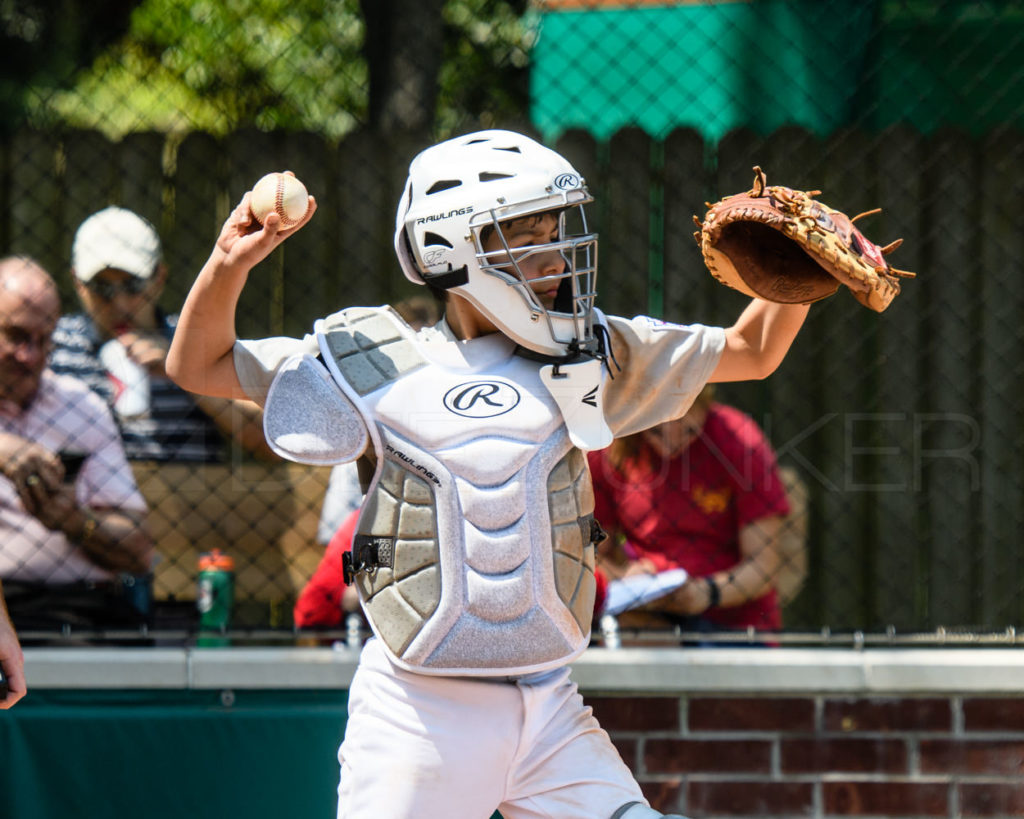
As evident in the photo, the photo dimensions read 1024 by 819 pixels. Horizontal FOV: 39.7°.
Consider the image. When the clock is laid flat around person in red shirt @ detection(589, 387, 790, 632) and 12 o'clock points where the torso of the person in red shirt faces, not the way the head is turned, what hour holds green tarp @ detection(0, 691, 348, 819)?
The green tarp is roughly at 1 o'clock from the person in red shirt.

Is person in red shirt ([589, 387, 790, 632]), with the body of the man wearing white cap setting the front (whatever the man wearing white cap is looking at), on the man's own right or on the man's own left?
on the man's own left

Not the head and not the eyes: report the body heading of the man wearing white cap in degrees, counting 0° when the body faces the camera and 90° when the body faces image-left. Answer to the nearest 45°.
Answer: approximately 0°

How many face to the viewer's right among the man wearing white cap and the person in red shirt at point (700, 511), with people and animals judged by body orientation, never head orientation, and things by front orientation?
0

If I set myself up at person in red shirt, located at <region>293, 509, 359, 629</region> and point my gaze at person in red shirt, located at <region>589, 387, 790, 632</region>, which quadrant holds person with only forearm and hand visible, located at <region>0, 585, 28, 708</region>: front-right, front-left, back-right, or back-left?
back-right

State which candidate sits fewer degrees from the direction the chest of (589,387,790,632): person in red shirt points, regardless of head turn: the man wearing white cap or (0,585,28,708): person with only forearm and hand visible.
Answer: the person with only forearm and hand visible

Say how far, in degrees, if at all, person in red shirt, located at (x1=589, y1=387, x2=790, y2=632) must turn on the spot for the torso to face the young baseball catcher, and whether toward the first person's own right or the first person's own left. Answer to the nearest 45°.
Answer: approximately 45° to the first person's own left
